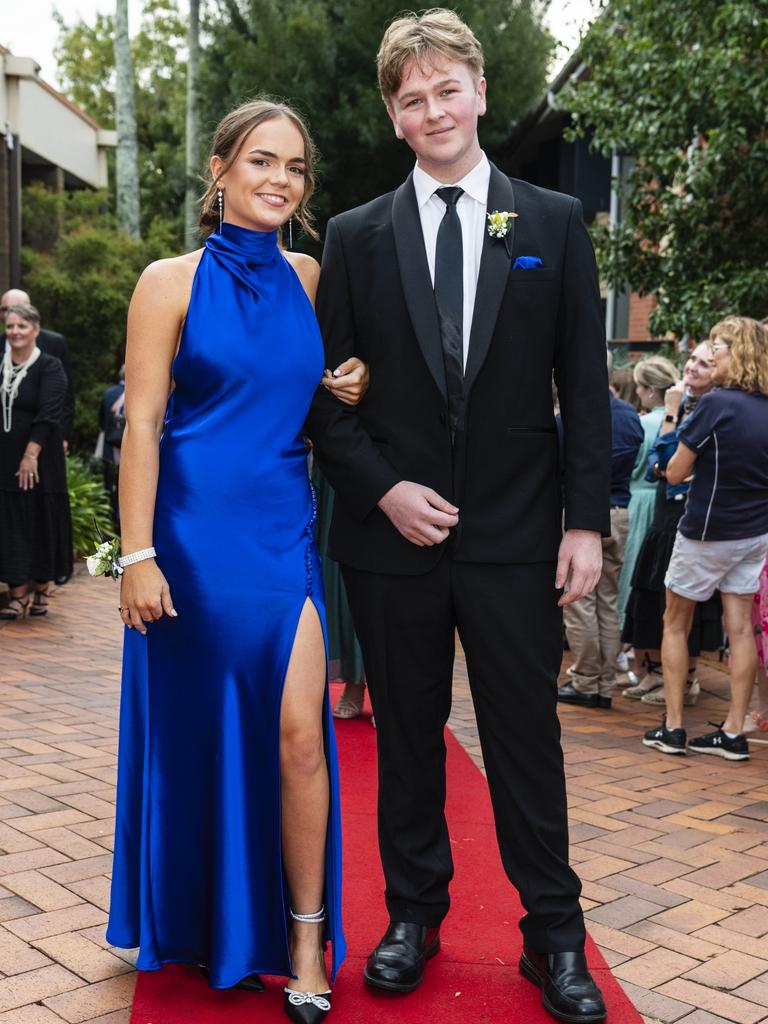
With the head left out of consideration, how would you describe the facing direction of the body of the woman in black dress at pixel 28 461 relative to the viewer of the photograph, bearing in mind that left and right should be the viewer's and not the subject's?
facing the viewer and to the left of the viewer

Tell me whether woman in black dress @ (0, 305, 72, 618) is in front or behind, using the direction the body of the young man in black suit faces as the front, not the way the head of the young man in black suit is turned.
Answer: behind

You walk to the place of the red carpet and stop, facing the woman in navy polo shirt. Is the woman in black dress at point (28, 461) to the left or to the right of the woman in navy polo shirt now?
left

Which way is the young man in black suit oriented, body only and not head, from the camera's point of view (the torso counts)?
toward the camera

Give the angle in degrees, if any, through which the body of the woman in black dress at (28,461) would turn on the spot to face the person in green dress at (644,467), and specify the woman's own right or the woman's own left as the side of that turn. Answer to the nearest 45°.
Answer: approximately 90° to the woman's own left

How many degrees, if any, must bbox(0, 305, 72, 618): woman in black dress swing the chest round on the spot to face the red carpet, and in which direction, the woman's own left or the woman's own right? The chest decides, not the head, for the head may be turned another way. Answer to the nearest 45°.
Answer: approximately 45° to the woman's own left

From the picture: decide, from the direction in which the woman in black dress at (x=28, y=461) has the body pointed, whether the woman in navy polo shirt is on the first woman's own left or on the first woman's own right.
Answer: on the first woman's own left

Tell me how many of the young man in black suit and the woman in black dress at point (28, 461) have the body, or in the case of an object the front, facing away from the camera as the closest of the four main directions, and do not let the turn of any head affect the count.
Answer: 0

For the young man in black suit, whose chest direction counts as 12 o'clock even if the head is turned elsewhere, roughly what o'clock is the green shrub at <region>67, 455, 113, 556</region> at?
The green shrub is roughly at 5 o'clock from the young man in black suit.

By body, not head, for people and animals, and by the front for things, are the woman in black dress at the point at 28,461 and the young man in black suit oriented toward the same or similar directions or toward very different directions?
same or similar directions

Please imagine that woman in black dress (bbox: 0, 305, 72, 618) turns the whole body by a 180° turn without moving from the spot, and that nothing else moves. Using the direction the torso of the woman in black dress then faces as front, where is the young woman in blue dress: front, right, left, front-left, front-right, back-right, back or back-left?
back-right

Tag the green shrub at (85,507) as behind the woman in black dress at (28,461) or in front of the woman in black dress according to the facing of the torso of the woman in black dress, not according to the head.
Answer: behind

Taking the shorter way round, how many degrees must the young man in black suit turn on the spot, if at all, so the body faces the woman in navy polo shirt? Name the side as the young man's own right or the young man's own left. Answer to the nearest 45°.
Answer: approximately 135° to the young man's own left

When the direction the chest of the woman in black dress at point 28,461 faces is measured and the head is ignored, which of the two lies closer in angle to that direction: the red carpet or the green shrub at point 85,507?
the red carpet
